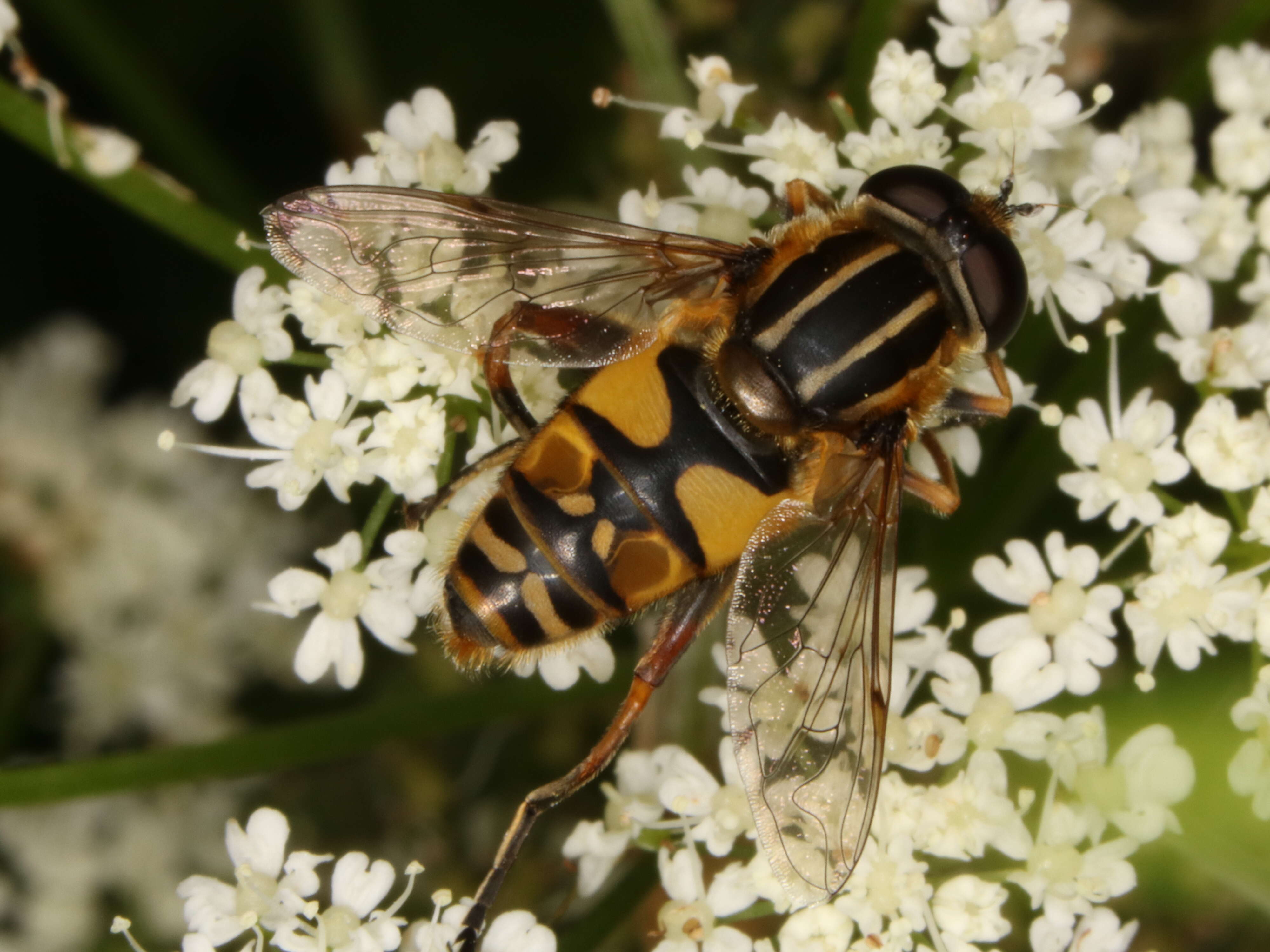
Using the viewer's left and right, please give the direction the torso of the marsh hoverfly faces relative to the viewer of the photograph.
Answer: facing away from the viewer and to the right of the viewer

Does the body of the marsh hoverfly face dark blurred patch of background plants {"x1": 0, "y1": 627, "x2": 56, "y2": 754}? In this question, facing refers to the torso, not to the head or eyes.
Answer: no

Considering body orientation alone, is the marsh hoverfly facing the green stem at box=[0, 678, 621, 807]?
no

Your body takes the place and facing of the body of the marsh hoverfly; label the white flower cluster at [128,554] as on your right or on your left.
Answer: on your left
